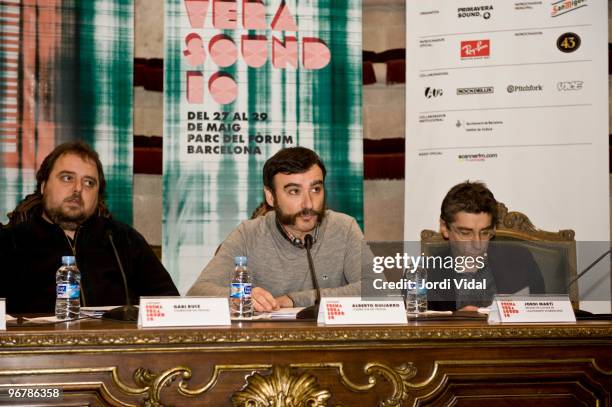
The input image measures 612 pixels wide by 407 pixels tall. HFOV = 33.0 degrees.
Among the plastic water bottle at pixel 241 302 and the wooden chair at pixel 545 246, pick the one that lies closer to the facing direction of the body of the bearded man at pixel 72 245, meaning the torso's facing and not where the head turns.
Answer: the plastic water bottle

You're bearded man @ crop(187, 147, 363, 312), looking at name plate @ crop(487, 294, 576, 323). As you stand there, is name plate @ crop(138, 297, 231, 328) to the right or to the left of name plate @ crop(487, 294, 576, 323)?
right

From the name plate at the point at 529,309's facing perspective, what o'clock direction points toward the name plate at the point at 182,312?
the name plate at the point at 182,312 is roughly at 2 o'clock from the name plate at the point at 529,309.

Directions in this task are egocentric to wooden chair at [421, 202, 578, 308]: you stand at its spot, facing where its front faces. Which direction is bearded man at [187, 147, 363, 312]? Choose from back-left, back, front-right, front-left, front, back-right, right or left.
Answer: right
